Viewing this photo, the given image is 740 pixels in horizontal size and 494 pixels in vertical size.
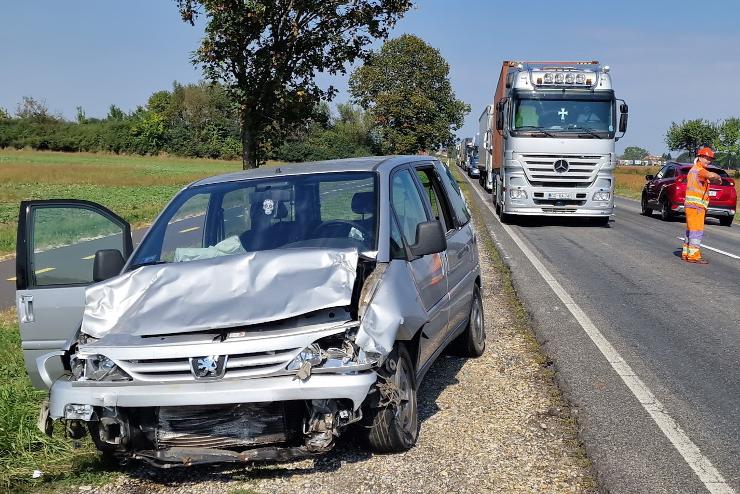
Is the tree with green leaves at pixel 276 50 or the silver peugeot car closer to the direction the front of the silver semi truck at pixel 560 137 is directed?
the silver peugeot car

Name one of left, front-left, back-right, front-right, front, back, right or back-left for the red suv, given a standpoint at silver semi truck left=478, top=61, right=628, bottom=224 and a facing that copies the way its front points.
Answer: back-left

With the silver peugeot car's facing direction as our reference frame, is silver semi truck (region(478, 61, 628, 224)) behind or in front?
behind
